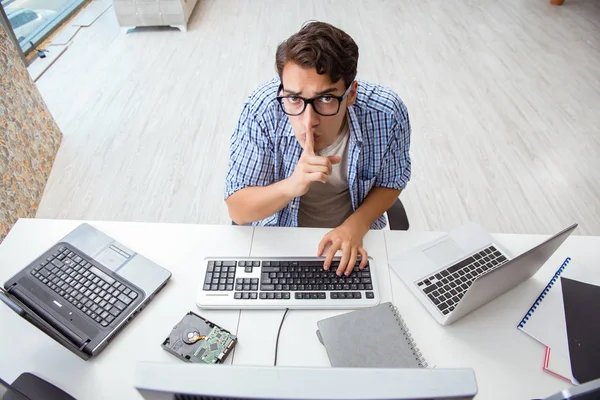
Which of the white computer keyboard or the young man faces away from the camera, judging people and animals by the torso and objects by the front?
the white computer keyboard

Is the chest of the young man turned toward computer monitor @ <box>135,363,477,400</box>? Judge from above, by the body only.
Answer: yes

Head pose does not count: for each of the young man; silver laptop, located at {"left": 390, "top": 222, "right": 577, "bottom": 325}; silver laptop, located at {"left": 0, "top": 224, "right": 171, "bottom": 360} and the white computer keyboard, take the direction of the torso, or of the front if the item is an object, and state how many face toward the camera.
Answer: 1

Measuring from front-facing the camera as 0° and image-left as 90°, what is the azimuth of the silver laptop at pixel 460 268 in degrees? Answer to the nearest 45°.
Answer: approximately 135°

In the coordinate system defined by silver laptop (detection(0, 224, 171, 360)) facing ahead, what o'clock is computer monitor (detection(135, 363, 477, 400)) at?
The computer monitor is roughly at 4 o'clock from the silver laptop.

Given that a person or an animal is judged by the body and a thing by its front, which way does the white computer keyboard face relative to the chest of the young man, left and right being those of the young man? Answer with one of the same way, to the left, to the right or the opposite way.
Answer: the opposite way

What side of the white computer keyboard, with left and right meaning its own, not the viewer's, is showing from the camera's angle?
back

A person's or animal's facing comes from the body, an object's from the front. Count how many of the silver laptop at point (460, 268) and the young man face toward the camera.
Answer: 1

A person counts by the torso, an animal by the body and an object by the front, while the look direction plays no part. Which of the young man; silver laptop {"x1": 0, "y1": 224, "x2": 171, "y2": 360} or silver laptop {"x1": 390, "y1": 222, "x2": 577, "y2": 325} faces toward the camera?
the young man

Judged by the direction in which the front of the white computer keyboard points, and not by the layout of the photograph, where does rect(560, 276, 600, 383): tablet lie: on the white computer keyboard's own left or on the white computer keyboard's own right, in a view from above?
on the white computer keyboard's own right

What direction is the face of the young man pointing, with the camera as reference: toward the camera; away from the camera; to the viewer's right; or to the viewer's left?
toward the camera

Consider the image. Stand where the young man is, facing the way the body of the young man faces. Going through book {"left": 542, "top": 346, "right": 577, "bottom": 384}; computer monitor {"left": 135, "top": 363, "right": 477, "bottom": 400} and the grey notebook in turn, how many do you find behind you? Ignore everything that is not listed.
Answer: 0

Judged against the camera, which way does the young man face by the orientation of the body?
toward the camera

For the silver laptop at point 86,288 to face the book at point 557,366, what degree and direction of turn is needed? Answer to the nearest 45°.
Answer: approximately 90° to its right

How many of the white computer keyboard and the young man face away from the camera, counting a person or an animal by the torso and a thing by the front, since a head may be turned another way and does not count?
1

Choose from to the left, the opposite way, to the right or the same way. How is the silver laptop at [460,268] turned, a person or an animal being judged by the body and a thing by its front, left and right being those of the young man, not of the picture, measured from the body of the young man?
the opposite way
